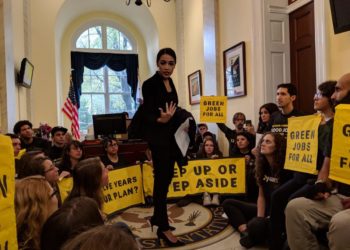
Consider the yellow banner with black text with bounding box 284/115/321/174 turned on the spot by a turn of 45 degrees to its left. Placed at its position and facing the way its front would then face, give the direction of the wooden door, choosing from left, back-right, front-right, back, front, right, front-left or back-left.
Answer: back

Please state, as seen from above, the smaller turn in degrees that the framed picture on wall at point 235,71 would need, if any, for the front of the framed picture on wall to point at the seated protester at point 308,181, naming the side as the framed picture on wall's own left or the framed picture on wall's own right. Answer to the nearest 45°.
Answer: approximately 45° to the framed picture on wall's own left

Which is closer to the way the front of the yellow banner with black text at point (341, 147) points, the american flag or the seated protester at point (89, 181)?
the seated protester

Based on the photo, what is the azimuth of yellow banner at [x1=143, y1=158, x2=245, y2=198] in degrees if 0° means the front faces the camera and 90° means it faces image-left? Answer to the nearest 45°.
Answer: approximately 0°

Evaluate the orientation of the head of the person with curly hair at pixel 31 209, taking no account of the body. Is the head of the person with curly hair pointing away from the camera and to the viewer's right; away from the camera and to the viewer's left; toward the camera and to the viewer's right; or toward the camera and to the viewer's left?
away from the camera and to the viewer's right

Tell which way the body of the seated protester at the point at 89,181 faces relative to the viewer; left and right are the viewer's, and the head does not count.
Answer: facing away from the viewer and to the right of the viewer

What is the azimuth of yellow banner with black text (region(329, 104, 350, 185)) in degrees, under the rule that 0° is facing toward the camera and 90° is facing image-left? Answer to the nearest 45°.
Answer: approximately 45°
